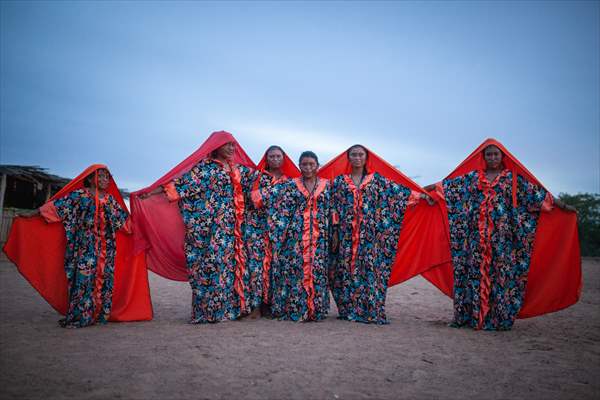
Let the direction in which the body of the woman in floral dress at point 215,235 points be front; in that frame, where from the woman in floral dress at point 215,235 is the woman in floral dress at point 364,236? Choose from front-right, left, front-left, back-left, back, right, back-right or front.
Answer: front-left

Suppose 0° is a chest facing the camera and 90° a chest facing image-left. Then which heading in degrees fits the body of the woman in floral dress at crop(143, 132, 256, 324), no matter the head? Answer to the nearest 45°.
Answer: approximately 315°

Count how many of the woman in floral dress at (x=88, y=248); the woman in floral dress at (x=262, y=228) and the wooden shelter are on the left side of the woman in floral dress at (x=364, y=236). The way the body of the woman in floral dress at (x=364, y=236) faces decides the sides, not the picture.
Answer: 0

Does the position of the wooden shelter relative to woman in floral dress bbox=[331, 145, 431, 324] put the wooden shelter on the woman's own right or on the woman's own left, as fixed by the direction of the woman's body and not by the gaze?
on the woman's own right

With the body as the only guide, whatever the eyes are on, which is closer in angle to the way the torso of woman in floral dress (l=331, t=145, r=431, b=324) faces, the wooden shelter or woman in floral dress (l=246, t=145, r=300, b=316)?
the woman in floral dress

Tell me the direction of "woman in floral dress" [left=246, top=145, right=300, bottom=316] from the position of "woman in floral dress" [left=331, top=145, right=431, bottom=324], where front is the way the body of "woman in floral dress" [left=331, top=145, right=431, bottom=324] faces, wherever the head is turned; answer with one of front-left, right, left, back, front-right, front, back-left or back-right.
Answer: right

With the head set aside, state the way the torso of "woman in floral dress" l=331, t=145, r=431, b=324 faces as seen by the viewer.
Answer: toward the camera

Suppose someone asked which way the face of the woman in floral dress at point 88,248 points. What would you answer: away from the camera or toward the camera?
toward the camera

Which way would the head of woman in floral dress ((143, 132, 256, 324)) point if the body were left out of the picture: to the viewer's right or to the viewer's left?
to the viewer's right

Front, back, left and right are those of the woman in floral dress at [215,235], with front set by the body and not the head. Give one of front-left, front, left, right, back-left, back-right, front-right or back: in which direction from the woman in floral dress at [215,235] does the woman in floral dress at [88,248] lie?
back-right

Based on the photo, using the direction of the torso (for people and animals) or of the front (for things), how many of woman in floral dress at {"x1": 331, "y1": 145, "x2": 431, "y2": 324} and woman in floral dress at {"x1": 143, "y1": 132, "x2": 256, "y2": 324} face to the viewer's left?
0

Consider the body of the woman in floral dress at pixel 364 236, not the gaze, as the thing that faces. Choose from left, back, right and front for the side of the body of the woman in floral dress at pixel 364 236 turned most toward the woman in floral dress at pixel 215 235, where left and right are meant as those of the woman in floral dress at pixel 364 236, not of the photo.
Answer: right

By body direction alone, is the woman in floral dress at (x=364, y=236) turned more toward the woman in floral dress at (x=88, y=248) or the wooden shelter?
the woman in floral dress

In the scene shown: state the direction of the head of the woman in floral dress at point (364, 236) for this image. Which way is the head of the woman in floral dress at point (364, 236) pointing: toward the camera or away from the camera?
toward the camera
